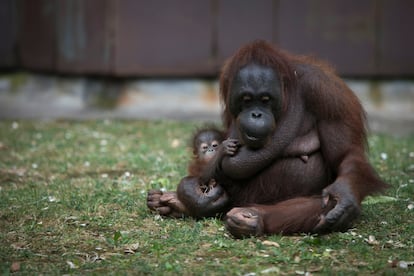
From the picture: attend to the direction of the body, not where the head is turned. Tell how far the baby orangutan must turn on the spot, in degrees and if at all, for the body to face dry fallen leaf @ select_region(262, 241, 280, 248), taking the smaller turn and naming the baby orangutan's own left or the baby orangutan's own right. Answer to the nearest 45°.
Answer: approximately 45° to the baby orangutan's own left

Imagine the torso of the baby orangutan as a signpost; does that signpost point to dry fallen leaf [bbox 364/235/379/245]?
no

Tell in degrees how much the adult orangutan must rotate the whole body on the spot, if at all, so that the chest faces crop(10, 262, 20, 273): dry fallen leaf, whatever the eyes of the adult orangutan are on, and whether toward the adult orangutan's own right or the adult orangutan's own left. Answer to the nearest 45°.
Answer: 0° — it already faces it

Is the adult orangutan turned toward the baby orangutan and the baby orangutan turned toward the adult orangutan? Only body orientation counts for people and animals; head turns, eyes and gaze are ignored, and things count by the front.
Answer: no

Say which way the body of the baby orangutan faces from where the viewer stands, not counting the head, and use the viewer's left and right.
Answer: facing the viewer

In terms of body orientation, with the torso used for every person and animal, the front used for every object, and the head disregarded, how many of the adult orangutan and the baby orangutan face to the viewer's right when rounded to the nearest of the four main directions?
0

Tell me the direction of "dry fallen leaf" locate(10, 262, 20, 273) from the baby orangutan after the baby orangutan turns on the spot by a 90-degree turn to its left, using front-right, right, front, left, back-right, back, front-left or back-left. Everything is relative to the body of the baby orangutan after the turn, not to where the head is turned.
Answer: back-right

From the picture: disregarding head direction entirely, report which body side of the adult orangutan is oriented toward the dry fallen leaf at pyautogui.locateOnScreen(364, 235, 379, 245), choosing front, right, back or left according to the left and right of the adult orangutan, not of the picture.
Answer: left

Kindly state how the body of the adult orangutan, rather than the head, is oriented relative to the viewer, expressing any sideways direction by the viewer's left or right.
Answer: facing the viewer and to the left of the viewer
